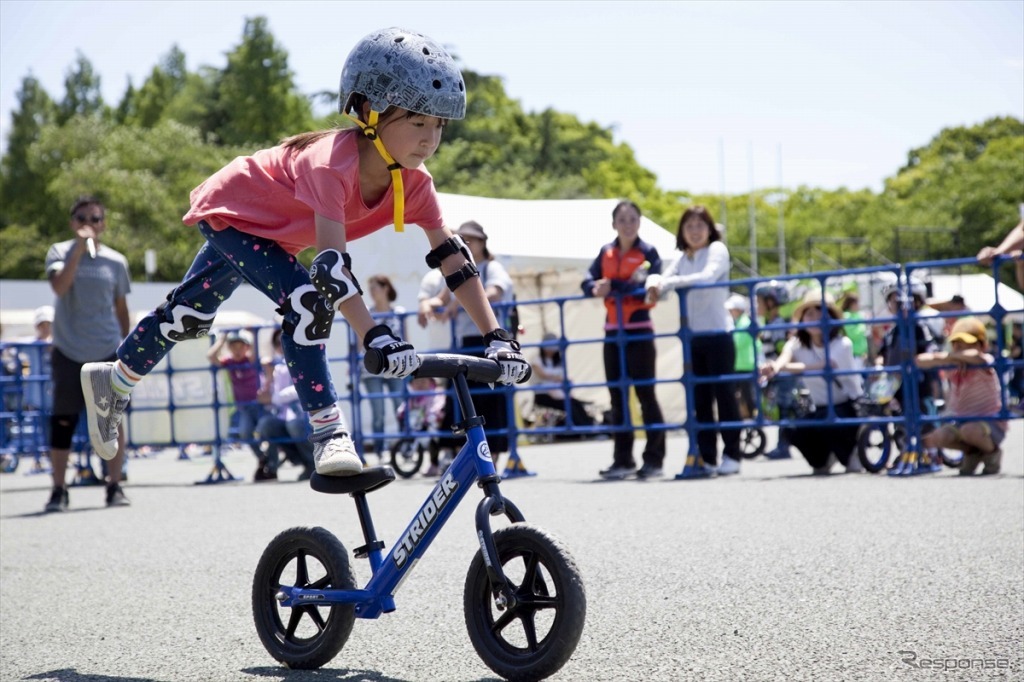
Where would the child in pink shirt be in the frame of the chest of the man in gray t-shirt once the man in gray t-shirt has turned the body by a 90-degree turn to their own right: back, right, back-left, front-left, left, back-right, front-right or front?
left

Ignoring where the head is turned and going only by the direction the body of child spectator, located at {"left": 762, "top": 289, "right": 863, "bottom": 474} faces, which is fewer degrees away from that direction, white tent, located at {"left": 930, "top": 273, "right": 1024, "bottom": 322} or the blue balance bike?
the blue balance bike

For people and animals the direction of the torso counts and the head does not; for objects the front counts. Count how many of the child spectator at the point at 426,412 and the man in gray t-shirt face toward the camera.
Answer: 2

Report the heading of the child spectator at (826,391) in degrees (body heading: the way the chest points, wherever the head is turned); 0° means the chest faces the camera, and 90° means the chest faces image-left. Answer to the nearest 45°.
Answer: approximately 45°

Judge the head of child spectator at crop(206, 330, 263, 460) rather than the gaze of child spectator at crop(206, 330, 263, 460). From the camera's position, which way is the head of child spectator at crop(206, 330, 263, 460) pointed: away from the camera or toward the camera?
toward the camera

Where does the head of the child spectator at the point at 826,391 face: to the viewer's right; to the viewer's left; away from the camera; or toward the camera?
toward the camera

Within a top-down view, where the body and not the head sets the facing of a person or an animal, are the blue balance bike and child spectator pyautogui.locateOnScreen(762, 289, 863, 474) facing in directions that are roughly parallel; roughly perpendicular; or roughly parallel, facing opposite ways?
roughly perpendicular

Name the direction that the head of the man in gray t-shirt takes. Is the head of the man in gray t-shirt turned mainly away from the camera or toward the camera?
toward the camera

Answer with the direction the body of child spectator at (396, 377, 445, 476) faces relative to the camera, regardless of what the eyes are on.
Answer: toward the camera

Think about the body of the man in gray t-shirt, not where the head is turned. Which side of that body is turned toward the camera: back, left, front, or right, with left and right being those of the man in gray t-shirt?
front

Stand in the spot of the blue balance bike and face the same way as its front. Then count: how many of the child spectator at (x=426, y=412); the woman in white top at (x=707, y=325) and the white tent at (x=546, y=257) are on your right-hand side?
0

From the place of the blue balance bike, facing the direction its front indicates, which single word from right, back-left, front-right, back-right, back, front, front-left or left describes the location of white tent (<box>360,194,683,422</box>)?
back-left

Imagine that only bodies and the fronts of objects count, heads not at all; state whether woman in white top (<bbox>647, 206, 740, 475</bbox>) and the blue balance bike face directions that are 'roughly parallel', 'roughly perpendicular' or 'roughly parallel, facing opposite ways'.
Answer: roughly perpendicular

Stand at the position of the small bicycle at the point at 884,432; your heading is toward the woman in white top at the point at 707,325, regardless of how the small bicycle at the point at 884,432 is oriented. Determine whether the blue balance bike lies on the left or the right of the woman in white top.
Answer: left

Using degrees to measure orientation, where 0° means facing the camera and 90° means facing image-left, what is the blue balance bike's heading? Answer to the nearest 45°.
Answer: approximately 315°

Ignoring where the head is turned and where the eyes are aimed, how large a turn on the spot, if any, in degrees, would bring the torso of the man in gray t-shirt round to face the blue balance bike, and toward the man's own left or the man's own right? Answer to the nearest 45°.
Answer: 0° — they already face it

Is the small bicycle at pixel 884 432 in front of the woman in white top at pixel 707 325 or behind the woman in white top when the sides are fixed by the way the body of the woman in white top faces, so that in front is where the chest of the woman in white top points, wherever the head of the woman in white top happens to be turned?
behind

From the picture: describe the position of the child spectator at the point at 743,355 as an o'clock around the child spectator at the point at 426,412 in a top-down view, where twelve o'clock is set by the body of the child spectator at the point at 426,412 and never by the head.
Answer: the child spectator at the point at 743,355 is roughly at 8 o'clock from the child spectator at the point at 426,412.
